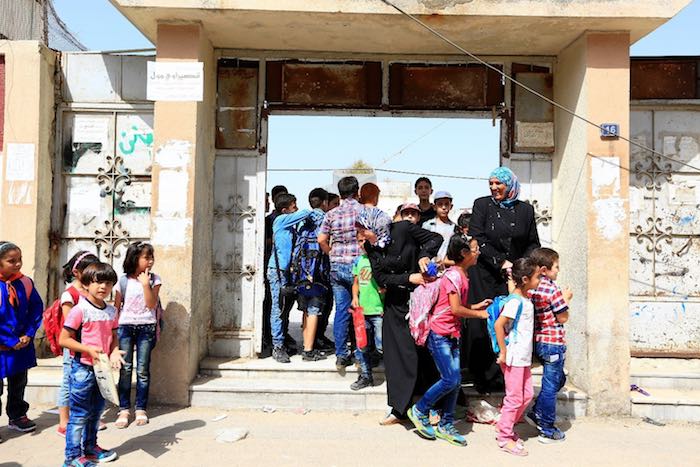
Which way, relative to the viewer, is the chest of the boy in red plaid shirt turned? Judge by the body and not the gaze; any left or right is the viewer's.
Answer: facing to the right of the viewer

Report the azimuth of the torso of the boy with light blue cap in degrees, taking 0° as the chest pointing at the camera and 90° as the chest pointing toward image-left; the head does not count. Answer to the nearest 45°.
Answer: approximately 0°

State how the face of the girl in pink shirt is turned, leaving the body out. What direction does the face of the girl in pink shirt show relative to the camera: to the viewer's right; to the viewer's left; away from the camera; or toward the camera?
to the viewer's right

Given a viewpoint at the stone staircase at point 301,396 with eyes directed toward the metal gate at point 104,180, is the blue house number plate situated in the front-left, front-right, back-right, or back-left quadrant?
back-right

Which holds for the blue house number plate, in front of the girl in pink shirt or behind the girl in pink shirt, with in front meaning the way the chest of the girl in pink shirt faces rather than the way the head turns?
in front

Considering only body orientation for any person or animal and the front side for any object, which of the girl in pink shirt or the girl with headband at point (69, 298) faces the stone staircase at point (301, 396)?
the girl with headband

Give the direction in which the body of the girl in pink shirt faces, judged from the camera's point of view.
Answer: to the viewer's right

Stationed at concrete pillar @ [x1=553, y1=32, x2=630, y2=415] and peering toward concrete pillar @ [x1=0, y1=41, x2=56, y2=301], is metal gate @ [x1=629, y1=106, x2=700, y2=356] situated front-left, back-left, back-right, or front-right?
back-right

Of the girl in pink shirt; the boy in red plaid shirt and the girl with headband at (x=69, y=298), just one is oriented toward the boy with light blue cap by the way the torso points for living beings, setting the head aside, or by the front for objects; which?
the girl with headband

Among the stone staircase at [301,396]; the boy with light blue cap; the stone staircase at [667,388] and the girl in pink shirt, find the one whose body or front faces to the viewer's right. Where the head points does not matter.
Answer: the girl in pink shirt

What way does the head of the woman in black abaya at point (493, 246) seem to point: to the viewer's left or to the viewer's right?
to the viewer's left

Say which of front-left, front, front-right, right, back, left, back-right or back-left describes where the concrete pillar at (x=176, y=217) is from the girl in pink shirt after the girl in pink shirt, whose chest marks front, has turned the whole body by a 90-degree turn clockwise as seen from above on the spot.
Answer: right

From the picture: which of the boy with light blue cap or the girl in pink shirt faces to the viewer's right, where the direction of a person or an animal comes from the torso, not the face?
the girl in pink shirt
